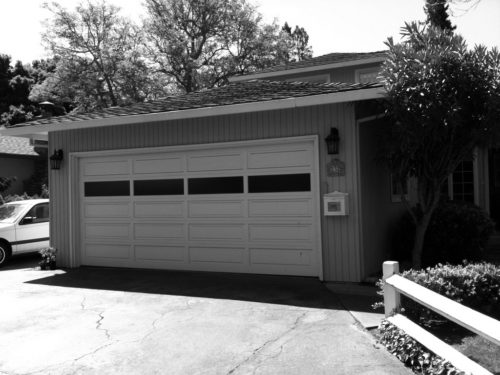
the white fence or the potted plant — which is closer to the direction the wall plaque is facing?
the white fence

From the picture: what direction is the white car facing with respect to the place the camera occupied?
facing the viewer and to the left of the viewer

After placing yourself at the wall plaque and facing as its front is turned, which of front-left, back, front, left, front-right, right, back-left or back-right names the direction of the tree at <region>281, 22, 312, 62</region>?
back

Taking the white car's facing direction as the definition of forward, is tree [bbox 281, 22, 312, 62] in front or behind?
behind

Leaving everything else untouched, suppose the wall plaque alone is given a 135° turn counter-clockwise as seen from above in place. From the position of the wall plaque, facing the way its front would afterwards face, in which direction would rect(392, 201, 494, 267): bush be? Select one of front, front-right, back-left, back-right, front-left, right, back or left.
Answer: front

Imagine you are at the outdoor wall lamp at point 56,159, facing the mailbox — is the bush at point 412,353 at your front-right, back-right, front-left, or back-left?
front-right

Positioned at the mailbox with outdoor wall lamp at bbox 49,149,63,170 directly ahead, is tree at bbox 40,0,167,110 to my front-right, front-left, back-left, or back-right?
front-right

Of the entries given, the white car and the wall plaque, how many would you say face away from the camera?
0

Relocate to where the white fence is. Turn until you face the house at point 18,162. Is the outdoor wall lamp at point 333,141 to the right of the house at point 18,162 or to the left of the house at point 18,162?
right

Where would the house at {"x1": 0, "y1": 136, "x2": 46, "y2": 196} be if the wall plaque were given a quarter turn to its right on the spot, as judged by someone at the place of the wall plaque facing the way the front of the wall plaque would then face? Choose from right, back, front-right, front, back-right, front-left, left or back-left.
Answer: front-right

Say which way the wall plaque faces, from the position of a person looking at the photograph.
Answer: facing the viewer

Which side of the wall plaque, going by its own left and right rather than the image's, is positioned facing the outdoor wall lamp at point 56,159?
right
